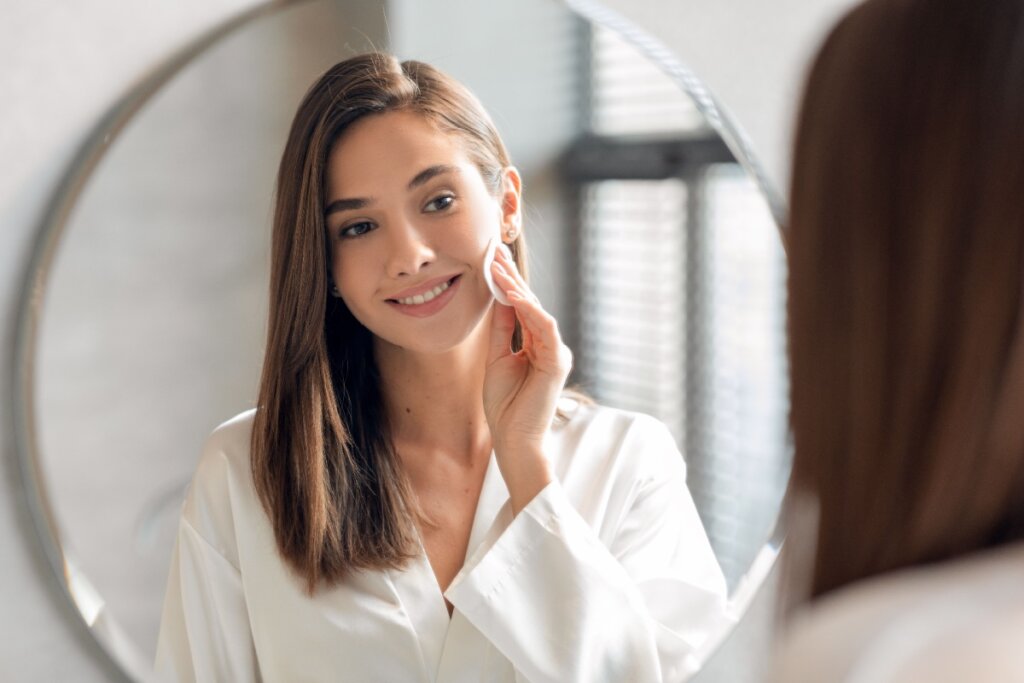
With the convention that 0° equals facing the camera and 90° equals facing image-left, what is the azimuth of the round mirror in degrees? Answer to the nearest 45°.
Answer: approximately 0°
